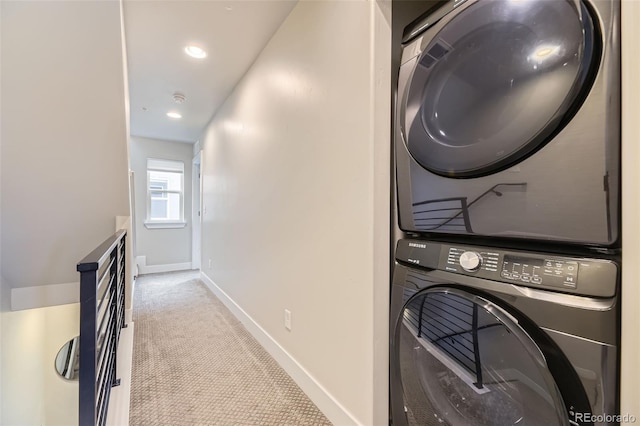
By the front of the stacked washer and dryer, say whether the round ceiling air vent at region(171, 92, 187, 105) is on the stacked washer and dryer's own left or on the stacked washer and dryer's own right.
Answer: on the stacked washer and dryer's own right

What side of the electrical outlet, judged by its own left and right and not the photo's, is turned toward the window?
right

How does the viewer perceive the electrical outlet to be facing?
facing the viewer and to the left of the viewer

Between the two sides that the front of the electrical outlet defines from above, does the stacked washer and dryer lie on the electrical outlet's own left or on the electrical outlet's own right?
on the electrical outlet's own left

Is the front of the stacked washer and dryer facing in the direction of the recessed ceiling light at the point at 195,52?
no

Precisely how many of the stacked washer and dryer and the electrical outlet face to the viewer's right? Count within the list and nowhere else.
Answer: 0

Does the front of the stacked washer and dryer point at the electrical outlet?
no
